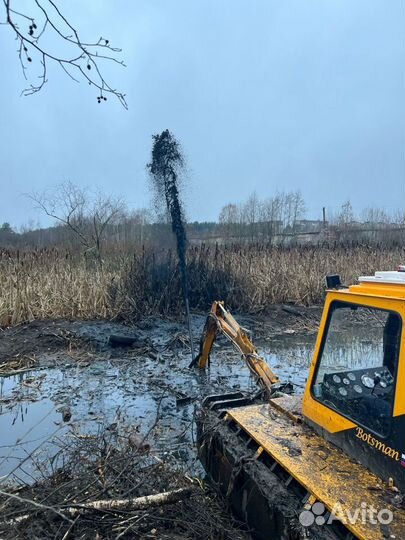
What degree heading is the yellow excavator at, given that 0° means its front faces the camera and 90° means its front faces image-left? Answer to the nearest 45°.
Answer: approximately 135°

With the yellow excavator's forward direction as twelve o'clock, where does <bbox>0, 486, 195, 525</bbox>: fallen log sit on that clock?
The fallen log is roughly at 10 o'clock from the yellow excavator.
